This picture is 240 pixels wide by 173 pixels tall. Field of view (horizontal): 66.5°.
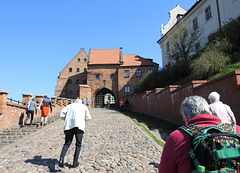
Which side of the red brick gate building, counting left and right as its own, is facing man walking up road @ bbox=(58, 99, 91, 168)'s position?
front

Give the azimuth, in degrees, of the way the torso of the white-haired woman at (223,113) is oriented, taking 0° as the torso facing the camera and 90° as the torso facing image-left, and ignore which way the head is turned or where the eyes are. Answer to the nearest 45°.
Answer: approximately 135°

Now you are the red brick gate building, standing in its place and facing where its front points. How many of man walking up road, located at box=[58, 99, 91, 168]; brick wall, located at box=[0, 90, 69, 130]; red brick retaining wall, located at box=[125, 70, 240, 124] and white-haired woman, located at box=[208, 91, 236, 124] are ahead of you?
4

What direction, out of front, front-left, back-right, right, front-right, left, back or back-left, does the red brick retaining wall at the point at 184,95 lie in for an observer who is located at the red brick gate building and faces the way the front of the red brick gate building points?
front

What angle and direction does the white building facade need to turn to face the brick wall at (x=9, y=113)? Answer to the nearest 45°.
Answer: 0° — it already faces it

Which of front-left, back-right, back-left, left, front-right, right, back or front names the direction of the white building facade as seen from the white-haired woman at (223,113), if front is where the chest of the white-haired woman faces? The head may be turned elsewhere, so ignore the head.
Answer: front-right

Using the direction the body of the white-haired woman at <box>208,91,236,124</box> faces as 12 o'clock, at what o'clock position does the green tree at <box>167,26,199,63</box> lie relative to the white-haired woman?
The green tree is roughly at 1 o'clock from the white-haired woman.

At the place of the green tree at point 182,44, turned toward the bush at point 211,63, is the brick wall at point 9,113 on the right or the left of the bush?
right

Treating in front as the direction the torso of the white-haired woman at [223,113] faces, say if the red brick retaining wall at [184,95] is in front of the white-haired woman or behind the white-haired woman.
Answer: in front

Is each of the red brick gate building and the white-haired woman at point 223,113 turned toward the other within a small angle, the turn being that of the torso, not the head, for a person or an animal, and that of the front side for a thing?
yes

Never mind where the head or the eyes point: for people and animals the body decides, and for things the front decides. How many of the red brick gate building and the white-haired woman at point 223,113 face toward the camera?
1

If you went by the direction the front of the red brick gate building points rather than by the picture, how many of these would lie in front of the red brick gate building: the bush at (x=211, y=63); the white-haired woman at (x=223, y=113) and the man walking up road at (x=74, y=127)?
3

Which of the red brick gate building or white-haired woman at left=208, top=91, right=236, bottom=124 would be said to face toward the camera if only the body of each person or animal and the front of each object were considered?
the red brick gate building

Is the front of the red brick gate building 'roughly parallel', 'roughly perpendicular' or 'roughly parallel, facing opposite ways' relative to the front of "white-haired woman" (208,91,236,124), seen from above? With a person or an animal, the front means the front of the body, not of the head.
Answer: roughly parallel, facing opposite ways

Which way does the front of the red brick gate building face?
toward the camera

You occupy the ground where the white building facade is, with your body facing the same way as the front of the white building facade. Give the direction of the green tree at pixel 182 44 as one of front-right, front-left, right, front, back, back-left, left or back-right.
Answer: front

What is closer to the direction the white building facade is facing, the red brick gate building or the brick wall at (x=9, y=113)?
the brick wall

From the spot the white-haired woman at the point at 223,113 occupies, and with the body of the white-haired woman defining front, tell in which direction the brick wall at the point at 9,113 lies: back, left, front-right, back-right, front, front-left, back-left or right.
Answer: front-left
